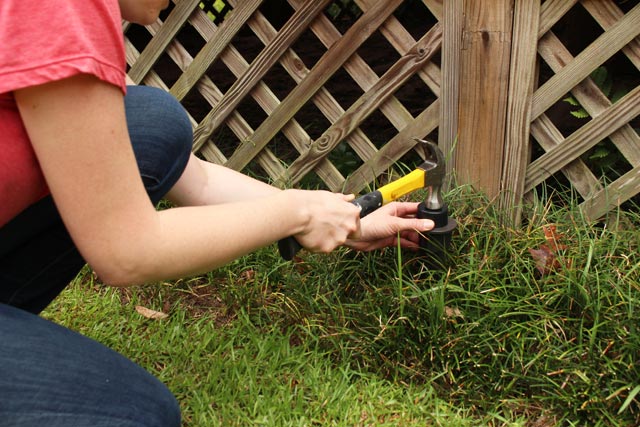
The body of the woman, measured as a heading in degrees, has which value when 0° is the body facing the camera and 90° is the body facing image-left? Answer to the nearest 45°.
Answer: approximately 270°

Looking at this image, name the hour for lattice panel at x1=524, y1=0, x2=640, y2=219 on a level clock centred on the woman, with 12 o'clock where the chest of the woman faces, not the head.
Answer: The lattice panel is roughly at 11 o'clock from the woman.

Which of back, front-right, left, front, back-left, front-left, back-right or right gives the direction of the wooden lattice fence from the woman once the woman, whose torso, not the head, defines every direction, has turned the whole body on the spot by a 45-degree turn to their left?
front
